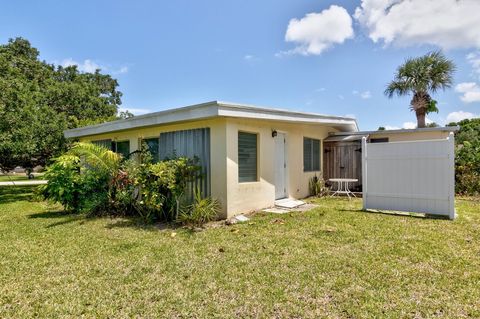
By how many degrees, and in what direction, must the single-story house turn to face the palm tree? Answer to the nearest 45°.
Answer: approximately 90° to its left

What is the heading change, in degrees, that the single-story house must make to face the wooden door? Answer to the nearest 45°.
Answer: approximately 90° to its left

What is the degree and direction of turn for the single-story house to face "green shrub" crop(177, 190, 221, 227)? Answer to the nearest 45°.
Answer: approximately 90° to its right

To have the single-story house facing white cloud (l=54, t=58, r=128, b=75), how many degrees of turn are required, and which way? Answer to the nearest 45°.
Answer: approximately 180°

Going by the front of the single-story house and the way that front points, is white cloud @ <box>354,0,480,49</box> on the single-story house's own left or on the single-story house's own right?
on the single-story house's own left

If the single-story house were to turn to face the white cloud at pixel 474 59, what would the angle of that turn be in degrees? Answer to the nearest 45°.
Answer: approximately 90° to its left

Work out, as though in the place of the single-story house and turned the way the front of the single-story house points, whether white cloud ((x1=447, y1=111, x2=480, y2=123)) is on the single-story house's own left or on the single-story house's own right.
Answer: on the single-story house's own left

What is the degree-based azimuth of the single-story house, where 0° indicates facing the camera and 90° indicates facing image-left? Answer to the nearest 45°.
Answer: approximately 315°
